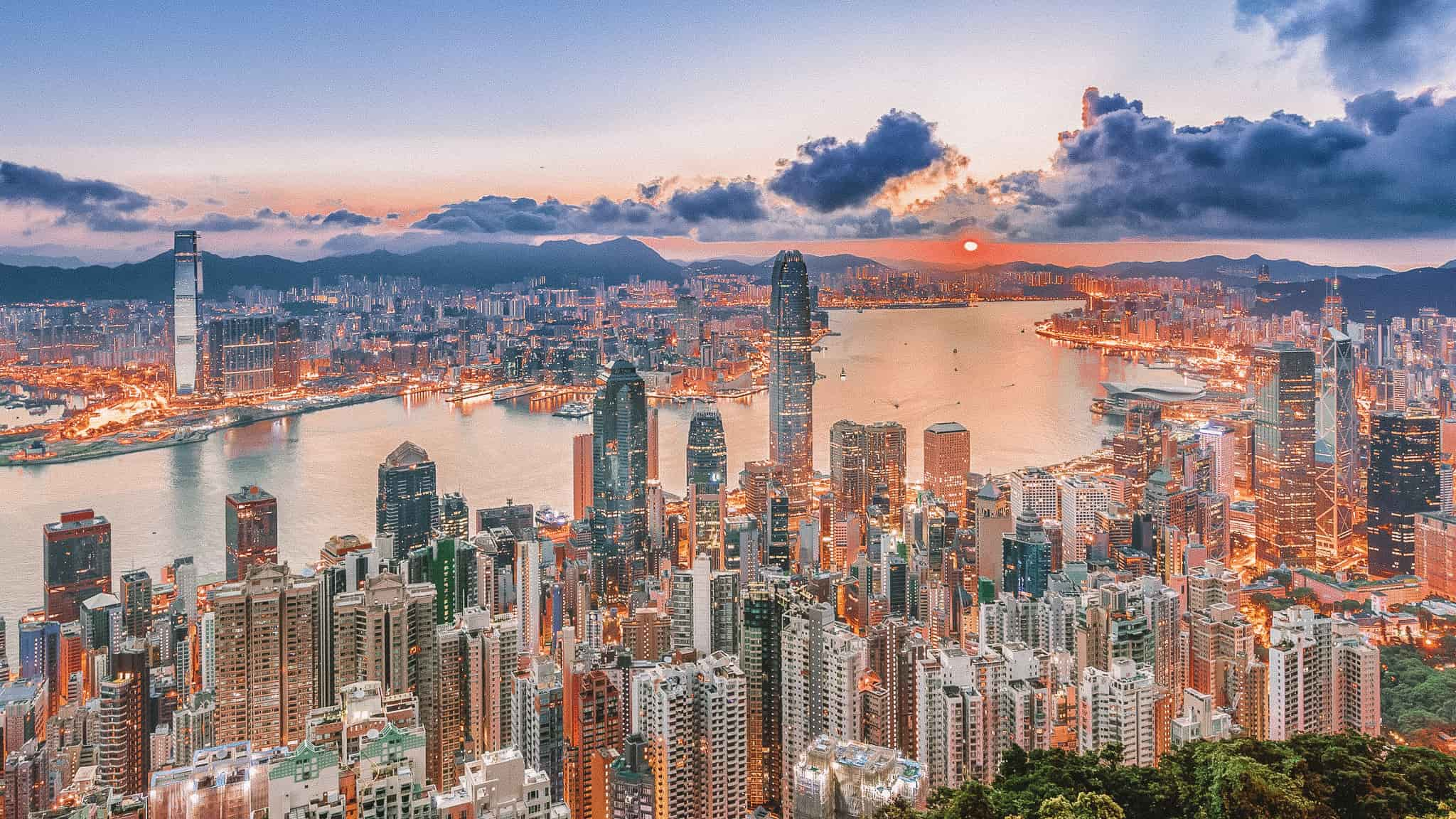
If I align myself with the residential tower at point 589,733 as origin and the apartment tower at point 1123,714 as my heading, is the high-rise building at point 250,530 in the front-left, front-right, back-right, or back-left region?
back-left
